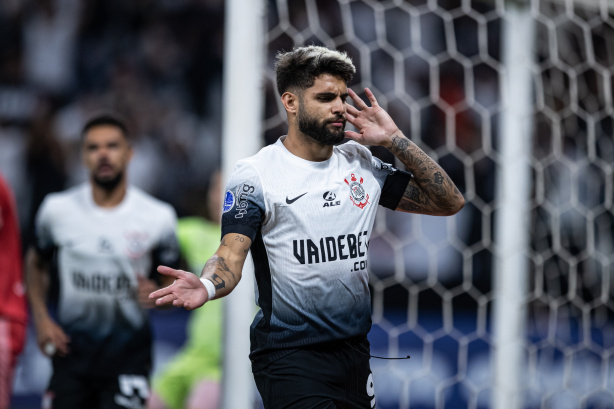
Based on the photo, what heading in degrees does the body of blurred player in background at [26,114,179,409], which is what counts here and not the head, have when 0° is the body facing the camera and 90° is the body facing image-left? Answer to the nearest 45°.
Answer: approximately 0°

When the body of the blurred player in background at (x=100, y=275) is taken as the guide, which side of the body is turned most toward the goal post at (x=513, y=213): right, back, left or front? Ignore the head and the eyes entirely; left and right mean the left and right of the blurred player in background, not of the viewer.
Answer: left

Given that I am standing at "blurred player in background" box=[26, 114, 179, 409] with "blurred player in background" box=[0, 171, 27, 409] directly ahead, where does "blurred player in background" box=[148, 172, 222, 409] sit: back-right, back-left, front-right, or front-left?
back-right

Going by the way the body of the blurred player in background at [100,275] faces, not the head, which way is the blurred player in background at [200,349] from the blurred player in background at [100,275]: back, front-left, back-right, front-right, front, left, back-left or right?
back-left

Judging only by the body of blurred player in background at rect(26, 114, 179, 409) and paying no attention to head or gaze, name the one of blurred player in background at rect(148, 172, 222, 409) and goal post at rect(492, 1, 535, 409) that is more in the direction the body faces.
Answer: the goal post
